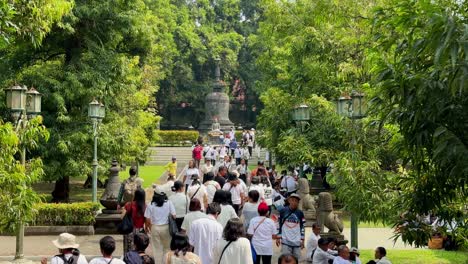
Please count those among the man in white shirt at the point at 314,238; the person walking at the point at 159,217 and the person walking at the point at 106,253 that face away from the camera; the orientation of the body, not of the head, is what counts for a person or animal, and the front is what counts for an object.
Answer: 2

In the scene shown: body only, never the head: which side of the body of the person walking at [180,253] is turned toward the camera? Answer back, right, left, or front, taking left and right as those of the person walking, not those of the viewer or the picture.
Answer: back

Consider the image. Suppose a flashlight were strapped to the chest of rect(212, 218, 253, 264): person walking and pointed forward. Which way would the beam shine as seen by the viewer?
away from the camera

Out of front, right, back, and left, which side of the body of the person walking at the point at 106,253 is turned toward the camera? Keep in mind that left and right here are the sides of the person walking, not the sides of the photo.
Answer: back

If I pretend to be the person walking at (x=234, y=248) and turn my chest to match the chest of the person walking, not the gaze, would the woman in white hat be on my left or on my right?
on my left

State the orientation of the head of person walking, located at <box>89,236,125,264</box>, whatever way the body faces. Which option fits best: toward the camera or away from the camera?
away from the camera

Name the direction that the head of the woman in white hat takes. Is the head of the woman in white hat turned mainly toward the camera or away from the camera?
away from the camera
